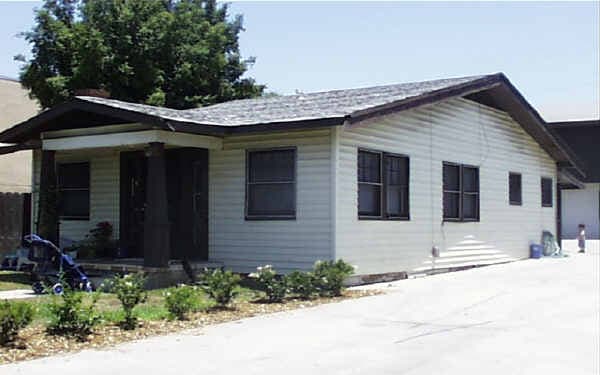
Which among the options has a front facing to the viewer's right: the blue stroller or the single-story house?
the blue stroller

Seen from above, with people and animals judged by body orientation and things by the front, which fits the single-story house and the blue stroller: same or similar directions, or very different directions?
very different directions

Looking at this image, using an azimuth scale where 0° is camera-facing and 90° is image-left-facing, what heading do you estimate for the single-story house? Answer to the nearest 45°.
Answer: approximately 45°

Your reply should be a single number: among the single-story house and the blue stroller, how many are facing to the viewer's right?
1

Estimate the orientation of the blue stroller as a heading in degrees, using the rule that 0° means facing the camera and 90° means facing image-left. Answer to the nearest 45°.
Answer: approximately 270°

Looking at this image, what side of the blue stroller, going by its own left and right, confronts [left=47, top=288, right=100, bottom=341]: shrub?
right

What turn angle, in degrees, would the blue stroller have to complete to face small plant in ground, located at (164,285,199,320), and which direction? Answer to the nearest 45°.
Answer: approximately 45° to its right

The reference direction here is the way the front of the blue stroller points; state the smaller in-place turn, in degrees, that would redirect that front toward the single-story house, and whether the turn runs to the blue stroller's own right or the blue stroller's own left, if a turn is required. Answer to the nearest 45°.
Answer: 0° — it already faces it

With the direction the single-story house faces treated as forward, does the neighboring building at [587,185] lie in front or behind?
behind
